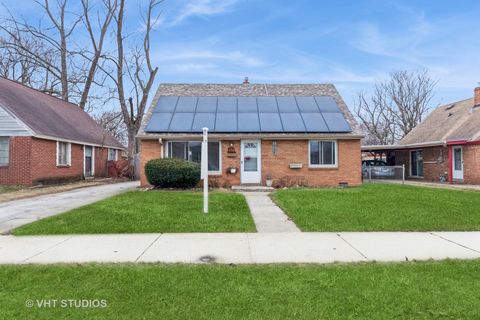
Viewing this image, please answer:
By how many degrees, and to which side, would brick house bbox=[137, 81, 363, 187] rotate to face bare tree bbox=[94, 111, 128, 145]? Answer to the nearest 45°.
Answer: approximately 135° to its right

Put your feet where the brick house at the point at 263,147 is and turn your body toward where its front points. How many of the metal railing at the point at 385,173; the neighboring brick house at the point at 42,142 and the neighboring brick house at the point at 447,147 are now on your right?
1

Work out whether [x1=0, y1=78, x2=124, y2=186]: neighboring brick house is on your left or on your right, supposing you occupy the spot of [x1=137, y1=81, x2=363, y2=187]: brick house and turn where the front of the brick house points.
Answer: on your right

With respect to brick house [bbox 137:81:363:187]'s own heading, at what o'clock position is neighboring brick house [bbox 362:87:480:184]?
The neighboring brick house is roughly at 8 o'clock from the brick house.

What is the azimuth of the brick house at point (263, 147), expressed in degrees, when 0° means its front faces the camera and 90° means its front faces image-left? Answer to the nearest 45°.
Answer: approximately 0°

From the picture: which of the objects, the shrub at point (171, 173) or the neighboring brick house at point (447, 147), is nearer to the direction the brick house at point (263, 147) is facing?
the shrub
